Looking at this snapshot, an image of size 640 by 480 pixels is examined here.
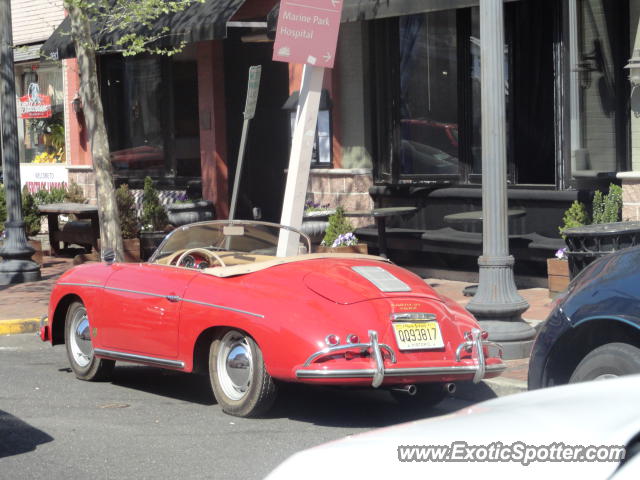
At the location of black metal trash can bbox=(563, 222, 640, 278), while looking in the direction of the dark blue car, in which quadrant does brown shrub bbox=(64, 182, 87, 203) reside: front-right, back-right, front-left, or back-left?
back-right

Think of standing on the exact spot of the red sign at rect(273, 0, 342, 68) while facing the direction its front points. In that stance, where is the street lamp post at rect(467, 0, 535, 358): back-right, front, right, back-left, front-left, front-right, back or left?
front-left

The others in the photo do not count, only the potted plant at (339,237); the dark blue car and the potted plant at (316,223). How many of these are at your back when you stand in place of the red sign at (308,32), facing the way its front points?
2

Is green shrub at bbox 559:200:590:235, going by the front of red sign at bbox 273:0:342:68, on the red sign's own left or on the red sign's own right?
on the red sign's own left

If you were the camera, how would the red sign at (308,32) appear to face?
facing the viewer

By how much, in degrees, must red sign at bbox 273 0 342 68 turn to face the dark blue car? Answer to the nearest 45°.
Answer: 0° — it already faces it

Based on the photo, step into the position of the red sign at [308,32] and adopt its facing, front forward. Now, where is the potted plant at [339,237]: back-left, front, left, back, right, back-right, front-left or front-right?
back

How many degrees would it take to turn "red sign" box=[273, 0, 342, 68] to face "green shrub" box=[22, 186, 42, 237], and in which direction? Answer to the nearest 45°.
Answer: approximately 135° to its right

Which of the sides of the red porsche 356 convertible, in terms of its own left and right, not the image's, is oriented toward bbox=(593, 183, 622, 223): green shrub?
right

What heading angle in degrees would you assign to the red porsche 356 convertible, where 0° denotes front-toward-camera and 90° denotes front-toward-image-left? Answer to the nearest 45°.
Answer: approximately 135°

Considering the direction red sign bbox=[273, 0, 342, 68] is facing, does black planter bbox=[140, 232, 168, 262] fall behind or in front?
behind

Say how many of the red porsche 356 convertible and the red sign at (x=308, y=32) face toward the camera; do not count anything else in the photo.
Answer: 1

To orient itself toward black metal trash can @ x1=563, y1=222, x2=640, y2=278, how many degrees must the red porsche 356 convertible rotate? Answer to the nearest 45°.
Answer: approximately 90° to its right

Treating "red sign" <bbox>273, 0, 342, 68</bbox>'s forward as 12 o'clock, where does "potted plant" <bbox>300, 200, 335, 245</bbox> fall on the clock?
The potted plant is roughly at 6 o'clock from the red sign.

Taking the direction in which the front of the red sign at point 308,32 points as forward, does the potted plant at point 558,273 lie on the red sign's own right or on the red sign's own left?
on the red sign's own left

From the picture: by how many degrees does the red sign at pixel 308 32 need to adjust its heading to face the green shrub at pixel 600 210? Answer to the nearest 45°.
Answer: approximately 135° to its left
